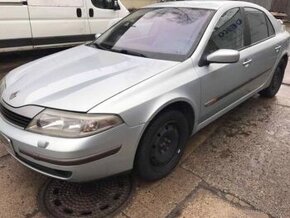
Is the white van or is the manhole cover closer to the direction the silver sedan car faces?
the manhole cover

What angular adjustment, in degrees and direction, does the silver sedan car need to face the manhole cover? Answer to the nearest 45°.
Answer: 0° — it already faces it

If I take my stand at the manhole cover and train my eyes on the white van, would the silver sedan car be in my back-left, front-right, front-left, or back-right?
front-right

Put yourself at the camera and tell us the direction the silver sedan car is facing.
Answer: facing the viewer and to the left of the viewer

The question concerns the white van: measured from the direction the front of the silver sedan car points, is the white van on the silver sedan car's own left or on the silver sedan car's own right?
on the silver sedan car's own right

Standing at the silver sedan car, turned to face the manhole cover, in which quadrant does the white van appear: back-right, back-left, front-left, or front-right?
back-right
